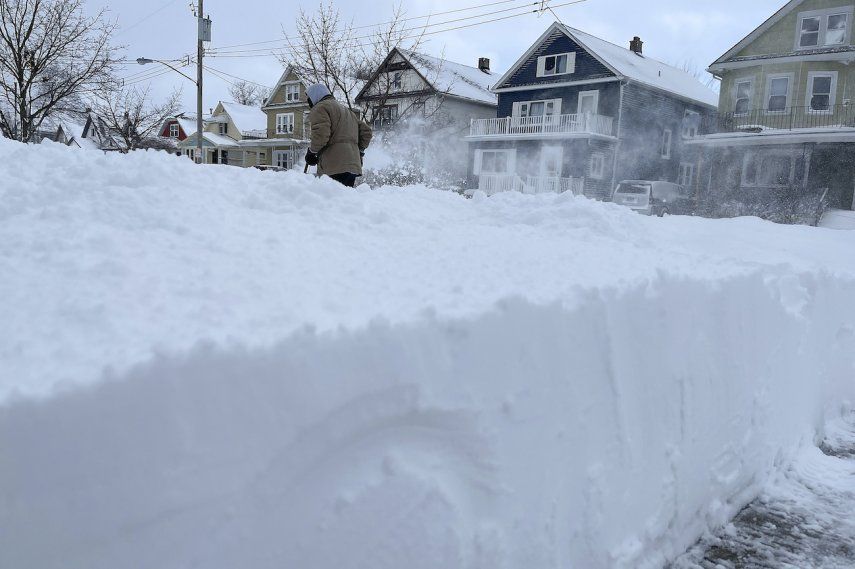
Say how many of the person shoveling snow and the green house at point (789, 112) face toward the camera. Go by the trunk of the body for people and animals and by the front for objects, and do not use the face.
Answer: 1

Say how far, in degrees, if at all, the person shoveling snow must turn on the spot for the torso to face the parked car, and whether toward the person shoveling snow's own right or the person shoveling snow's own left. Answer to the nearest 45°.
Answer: approximately 90° to the person shoveling snow's own right

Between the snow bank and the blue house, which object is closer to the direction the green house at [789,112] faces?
the snow bank

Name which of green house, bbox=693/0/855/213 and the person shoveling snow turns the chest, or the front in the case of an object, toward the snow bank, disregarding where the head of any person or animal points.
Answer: the green house

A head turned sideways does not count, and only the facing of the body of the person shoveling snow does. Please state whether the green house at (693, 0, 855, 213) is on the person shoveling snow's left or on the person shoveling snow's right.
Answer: on the person shoveling snow's right

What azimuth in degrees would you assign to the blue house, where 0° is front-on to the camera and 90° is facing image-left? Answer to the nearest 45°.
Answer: approximately 45°

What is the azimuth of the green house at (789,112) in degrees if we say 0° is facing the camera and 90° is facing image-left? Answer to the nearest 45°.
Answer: approximately 0°

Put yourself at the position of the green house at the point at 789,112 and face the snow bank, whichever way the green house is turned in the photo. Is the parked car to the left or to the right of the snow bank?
right

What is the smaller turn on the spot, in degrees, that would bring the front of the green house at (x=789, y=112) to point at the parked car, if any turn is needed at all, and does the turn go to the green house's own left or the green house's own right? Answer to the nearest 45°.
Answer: approximately 45° to the green house's own right

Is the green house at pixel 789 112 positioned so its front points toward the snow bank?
yes

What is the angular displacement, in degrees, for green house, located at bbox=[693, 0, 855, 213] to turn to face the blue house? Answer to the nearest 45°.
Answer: approximately 90° to its right
